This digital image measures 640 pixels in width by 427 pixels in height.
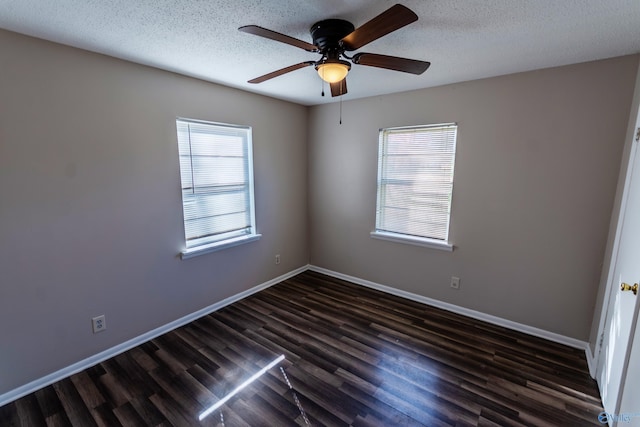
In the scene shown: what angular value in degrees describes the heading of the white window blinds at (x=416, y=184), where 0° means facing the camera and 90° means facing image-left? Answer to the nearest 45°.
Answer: approximately 45°

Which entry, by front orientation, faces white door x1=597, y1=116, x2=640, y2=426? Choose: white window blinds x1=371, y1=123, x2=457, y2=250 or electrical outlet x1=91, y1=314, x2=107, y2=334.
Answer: the electrical outlet

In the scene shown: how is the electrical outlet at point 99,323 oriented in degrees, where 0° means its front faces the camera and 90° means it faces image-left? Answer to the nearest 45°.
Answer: approximately 315°

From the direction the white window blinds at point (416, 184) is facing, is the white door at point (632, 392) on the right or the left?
on its left

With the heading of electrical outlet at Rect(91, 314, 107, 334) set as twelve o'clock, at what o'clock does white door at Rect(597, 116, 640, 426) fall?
The white door is roughly at 12 o'clock from the electrical outlet.

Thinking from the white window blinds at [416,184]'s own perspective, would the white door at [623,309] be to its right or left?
on its left

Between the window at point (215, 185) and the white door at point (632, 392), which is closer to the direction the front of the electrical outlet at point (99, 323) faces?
the white door

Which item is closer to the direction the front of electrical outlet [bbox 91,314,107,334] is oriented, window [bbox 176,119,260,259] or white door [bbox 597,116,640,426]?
the white door

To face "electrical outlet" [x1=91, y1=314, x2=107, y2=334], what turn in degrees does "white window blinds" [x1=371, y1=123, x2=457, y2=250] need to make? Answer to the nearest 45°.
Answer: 0° — it already faces it

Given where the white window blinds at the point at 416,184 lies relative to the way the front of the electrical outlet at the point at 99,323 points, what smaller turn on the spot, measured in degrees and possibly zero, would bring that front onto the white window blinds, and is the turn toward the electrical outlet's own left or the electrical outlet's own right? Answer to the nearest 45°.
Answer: approximately 45° to the electrical outlet's own left

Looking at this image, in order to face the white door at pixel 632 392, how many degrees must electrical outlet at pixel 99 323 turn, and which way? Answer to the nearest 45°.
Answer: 0° — it already faces it

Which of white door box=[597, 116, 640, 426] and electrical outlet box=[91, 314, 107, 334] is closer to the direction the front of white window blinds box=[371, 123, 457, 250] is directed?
the electrical outlet
